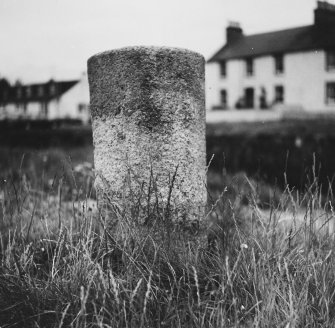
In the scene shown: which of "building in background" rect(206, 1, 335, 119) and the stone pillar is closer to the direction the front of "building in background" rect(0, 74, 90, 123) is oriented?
the stone pillar

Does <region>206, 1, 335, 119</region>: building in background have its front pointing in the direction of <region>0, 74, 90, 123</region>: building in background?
no

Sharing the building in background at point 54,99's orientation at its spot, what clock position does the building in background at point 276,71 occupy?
the building in background at point 276,71 is roughly at 9 o'clock from the building in background at point 54,99.

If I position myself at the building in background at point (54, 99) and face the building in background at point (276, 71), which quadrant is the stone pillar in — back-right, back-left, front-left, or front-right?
front-right

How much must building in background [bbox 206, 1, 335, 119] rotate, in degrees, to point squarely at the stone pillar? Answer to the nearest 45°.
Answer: approximately 45° to its left

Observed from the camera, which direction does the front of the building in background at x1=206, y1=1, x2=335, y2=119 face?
facing the viewer and to the left of the viewer

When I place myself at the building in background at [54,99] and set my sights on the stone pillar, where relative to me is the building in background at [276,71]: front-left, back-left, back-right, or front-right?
front-left

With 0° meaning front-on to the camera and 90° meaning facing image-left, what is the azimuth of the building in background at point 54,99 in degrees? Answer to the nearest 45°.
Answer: approximately 45°

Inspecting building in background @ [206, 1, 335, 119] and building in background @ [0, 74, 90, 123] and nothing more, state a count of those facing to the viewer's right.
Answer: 0

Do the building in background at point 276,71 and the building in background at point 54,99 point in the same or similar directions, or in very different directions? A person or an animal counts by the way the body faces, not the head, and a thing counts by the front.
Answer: same or similar directions

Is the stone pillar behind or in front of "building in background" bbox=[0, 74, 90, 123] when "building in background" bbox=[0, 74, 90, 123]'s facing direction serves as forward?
in front
